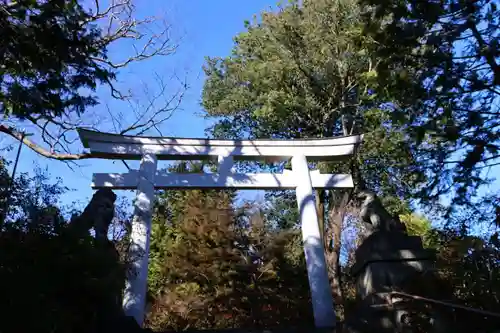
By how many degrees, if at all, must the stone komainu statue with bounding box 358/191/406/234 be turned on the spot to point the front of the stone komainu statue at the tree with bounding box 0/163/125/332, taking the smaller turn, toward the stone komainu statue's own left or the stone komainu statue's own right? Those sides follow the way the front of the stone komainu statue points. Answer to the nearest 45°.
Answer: approximately 45° to the stone komainu statue's own left

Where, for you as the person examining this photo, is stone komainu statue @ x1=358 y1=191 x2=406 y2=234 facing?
facing to the left of the viewer

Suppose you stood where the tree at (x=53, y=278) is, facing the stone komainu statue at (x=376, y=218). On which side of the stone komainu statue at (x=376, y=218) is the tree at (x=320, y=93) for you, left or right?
left
